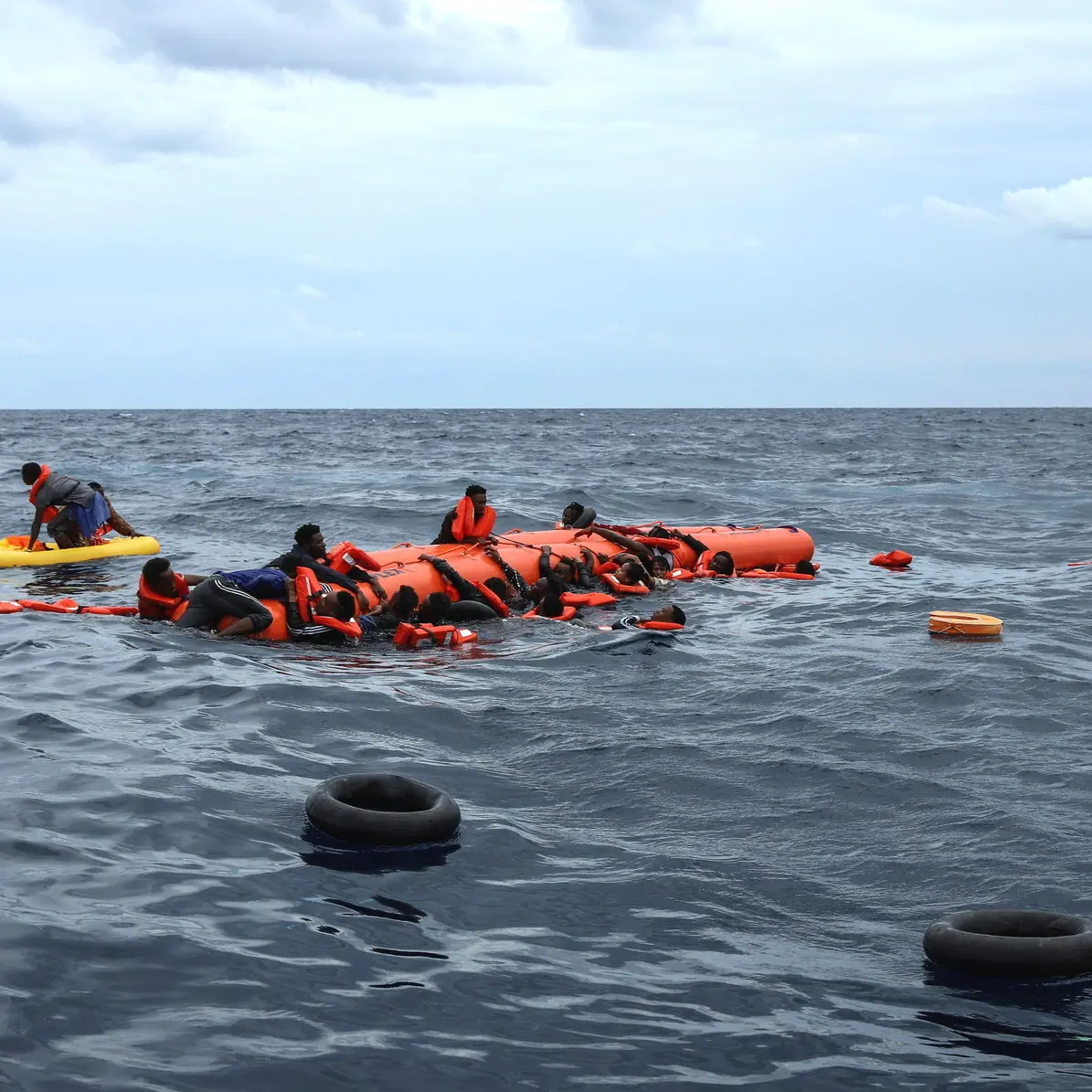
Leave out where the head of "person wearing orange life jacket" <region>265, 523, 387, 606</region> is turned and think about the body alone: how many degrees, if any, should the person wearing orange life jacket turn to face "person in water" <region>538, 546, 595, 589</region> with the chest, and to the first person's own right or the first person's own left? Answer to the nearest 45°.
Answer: approximately 45° to the first person's own left

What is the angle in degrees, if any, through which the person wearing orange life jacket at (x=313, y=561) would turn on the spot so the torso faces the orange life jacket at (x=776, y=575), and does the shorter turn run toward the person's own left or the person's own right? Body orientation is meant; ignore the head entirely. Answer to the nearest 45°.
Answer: approximately 45° to the person's own left

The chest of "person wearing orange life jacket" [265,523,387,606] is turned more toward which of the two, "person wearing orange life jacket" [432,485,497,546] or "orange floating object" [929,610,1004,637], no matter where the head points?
the orange floating object

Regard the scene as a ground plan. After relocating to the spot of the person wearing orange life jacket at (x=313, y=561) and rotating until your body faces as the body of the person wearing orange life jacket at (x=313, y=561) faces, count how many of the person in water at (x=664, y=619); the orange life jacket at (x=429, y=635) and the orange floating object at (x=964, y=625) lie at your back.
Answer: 0

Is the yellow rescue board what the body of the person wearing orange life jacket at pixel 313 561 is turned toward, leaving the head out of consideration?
no

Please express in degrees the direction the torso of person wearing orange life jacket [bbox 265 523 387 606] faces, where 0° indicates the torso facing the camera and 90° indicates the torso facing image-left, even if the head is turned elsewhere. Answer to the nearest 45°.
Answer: approximately 270°

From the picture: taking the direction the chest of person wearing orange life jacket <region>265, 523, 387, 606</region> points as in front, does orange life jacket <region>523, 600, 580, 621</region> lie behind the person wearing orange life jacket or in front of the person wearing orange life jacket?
in front

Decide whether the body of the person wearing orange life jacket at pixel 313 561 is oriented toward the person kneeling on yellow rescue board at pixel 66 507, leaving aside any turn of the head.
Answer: no

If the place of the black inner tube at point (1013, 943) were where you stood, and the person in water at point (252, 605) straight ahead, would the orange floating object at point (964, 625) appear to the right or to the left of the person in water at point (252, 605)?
right

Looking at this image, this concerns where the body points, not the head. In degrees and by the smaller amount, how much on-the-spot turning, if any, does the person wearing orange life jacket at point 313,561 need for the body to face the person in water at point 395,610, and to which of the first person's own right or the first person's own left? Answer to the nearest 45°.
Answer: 0° — they already face them

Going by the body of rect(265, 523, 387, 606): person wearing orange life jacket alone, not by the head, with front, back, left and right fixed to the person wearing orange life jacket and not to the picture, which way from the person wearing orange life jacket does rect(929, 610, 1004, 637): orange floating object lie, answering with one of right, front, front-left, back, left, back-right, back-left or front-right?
front
